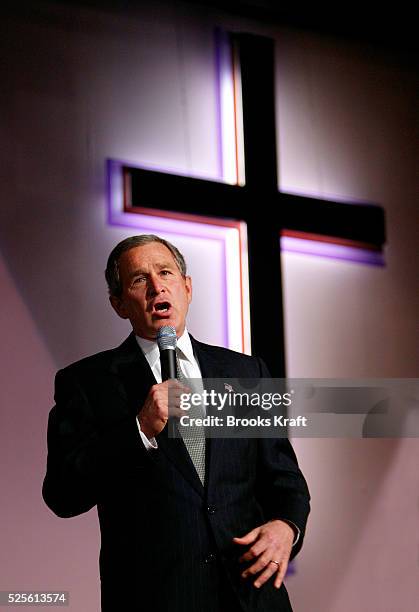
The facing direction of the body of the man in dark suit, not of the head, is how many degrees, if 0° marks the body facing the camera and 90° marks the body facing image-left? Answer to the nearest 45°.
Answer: approximately 0°
